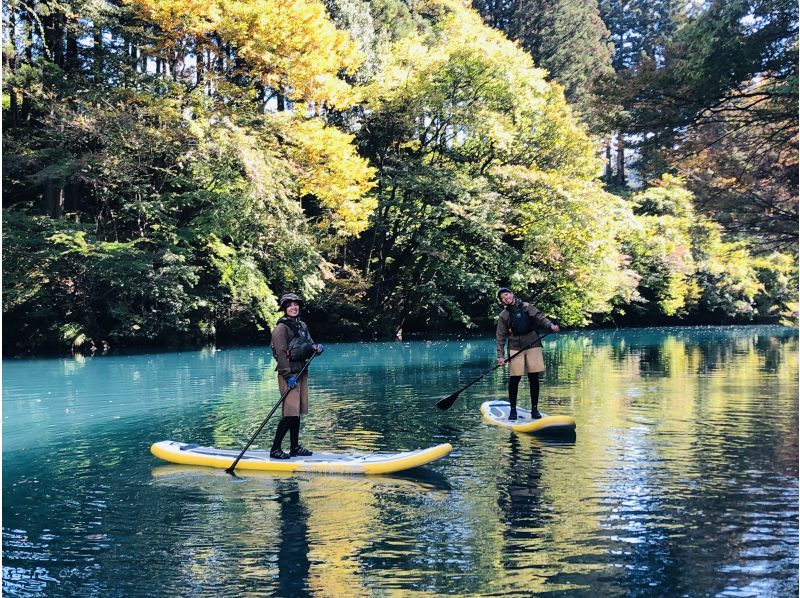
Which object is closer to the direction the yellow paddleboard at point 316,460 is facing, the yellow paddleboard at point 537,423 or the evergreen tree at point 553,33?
the yellow paddleboard

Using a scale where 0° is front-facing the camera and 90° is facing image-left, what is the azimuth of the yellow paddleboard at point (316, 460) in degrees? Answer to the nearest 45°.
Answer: approximately 270°

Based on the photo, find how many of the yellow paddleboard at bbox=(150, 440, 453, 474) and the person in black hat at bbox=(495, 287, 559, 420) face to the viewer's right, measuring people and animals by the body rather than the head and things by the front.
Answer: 1

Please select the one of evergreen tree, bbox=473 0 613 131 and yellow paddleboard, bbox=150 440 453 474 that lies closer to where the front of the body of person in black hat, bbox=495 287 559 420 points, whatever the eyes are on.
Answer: the yellow paddleboard

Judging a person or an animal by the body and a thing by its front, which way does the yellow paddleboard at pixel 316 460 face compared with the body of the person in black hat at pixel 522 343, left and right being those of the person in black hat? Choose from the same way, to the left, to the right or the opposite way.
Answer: to the left

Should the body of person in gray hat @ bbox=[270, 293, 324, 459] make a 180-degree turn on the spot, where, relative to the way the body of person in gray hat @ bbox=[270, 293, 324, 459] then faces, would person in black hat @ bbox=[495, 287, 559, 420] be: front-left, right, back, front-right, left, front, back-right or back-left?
right

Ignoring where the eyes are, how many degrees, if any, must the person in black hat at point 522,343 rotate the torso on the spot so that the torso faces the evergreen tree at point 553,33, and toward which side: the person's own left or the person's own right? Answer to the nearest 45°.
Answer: approximately 180°

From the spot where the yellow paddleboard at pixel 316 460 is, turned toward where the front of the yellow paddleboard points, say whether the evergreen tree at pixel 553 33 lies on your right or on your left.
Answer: on your left
